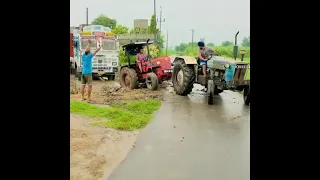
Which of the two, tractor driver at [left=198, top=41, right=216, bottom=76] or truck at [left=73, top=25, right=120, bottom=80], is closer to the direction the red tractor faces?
the tractor driver
